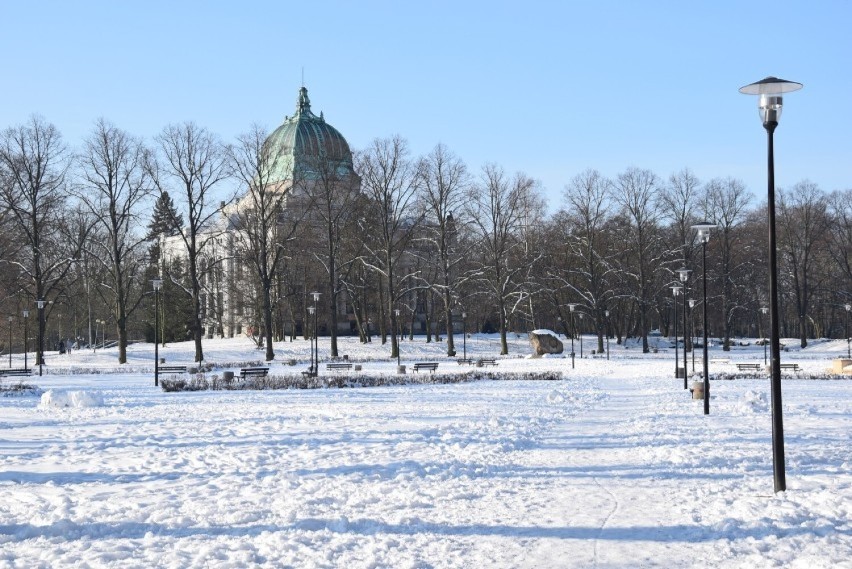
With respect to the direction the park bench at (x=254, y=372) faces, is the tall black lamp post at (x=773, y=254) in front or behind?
in front

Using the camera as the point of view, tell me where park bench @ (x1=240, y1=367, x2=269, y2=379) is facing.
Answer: facing the viewer

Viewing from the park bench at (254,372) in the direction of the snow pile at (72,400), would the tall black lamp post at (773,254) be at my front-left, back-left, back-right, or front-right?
front-left

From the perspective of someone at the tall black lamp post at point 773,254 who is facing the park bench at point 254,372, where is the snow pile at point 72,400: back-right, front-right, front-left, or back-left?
front-left

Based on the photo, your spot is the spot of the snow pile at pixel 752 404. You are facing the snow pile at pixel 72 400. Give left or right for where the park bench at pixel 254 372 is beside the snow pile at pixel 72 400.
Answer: right

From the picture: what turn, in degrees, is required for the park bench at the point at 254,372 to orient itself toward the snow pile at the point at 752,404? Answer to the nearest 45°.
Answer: approximately 45° to its left
